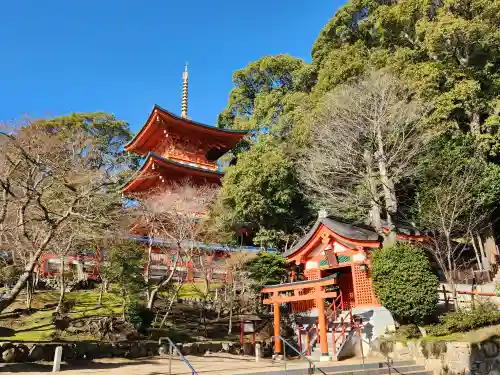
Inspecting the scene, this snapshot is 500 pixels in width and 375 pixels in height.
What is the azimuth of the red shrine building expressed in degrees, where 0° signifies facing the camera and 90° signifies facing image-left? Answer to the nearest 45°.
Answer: approximately 45°

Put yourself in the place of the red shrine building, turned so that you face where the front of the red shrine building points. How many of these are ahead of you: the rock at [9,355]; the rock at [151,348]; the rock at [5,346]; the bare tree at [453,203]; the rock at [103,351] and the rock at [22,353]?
5

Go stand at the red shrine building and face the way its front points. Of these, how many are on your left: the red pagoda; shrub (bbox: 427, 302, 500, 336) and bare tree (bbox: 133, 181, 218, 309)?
1

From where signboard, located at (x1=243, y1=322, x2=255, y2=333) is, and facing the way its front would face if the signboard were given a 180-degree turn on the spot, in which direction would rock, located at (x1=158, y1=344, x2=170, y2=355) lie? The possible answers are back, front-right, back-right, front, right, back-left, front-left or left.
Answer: left

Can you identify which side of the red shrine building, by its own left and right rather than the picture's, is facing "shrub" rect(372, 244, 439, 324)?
left

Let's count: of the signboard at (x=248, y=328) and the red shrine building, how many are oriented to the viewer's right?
0

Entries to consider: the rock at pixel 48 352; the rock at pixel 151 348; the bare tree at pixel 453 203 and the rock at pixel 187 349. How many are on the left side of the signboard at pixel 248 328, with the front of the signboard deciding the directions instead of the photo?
1

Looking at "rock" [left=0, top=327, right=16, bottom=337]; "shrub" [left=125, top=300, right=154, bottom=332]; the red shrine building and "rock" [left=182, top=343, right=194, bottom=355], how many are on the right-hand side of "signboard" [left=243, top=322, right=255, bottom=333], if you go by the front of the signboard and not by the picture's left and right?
3

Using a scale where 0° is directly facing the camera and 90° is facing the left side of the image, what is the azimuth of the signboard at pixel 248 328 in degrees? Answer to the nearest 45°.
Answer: approximately 0°

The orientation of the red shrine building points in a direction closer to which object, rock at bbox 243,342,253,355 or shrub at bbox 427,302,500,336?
the rock

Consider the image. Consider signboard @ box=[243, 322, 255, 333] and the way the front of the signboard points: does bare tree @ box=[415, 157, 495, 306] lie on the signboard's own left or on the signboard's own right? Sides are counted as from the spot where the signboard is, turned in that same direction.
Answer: on the signboard's own left

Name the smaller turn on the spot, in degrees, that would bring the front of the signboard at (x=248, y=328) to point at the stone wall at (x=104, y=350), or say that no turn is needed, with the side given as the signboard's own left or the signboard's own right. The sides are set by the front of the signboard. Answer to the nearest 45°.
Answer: approximately 90° to the signboard's own right
